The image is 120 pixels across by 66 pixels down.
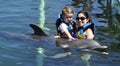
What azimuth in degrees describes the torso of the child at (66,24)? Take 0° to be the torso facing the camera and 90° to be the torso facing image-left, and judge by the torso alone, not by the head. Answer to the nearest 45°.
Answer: approximately 315°

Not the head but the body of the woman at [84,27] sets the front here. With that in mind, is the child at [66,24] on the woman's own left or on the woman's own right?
on the woman's own right
